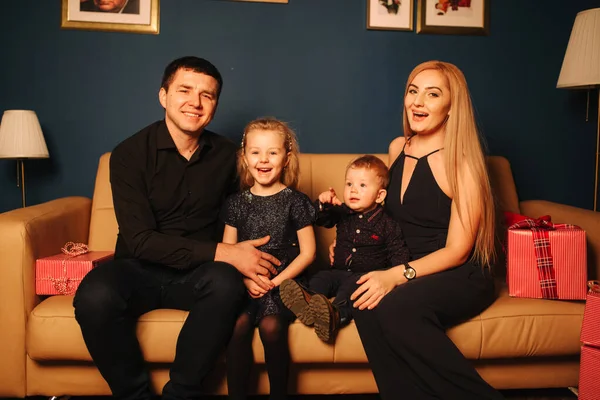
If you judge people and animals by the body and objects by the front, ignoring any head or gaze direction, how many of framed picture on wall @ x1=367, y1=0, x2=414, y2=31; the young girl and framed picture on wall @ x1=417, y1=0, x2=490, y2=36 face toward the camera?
3

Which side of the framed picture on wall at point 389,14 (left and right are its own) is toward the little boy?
front

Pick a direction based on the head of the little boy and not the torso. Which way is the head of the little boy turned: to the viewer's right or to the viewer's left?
to the viewer's left

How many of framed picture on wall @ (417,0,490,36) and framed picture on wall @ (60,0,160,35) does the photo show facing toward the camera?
2

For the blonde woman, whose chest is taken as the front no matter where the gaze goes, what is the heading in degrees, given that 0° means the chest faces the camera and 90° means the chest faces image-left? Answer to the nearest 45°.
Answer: approximately 45°

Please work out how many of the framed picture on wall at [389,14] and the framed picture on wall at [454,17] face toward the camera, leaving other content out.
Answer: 2

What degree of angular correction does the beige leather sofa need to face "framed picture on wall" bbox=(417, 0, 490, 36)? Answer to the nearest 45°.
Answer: approximately 135° to its left

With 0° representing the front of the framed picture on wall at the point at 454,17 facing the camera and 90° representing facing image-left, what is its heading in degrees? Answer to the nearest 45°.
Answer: approximately 0°

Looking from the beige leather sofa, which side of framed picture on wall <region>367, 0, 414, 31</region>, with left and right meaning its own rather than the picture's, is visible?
front
